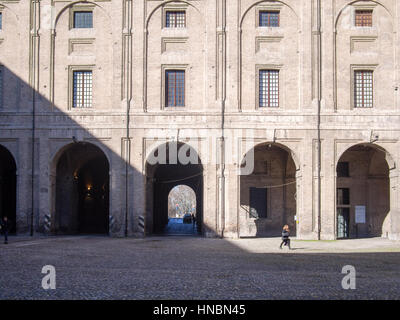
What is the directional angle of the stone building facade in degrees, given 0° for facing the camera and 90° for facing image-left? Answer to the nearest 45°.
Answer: approximately 0°

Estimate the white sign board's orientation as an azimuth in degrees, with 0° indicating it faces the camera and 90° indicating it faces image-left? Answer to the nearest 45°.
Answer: approximately 0°

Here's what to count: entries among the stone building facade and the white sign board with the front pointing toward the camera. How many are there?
2
